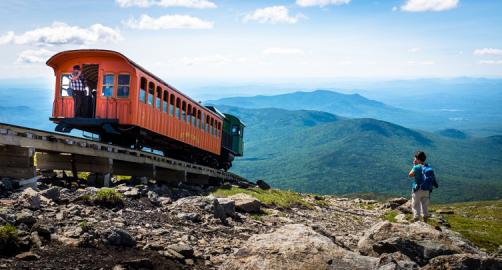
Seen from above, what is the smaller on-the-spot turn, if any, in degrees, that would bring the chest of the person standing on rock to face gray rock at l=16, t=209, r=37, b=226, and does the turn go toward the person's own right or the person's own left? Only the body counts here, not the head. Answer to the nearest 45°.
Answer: approximately 90° to the person's own left

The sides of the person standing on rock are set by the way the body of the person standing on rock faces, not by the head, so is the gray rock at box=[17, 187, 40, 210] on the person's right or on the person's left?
on the person's left

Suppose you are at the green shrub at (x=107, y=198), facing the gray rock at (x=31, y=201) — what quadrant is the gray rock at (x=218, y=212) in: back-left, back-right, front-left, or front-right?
back-left

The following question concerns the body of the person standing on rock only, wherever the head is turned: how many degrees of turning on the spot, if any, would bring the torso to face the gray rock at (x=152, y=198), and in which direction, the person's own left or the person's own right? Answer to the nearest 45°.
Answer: approximately 45° to the person's own left

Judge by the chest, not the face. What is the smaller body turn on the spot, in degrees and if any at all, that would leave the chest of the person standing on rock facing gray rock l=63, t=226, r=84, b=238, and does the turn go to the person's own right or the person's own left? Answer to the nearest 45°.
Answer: approximately 90° to the person's own left

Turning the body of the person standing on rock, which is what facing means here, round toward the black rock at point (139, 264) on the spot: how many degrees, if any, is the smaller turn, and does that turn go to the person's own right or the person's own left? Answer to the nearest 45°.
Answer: approximately 90° to the person's own left

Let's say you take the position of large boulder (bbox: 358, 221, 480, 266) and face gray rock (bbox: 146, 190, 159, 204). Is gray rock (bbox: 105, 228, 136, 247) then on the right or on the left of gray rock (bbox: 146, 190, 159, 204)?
left

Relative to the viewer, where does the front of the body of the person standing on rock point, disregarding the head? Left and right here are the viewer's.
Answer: facing away from the viewer and to the left of the viewer

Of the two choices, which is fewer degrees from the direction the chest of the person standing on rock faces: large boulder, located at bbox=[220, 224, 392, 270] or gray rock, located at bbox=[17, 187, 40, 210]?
the gray rock

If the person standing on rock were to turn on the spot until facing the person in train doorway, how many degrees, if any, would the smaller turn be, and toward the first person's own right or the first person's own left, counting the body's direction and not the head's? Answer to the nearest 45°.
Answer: approximately 45° to the first person's own left

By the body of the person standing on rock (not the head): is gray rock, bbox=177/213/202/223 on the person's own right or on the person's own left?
on the person's own left

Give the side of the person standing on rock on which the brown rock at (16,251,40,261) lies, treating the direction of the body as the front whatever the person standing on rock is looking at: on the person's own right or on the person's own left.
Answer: on the person's own left
